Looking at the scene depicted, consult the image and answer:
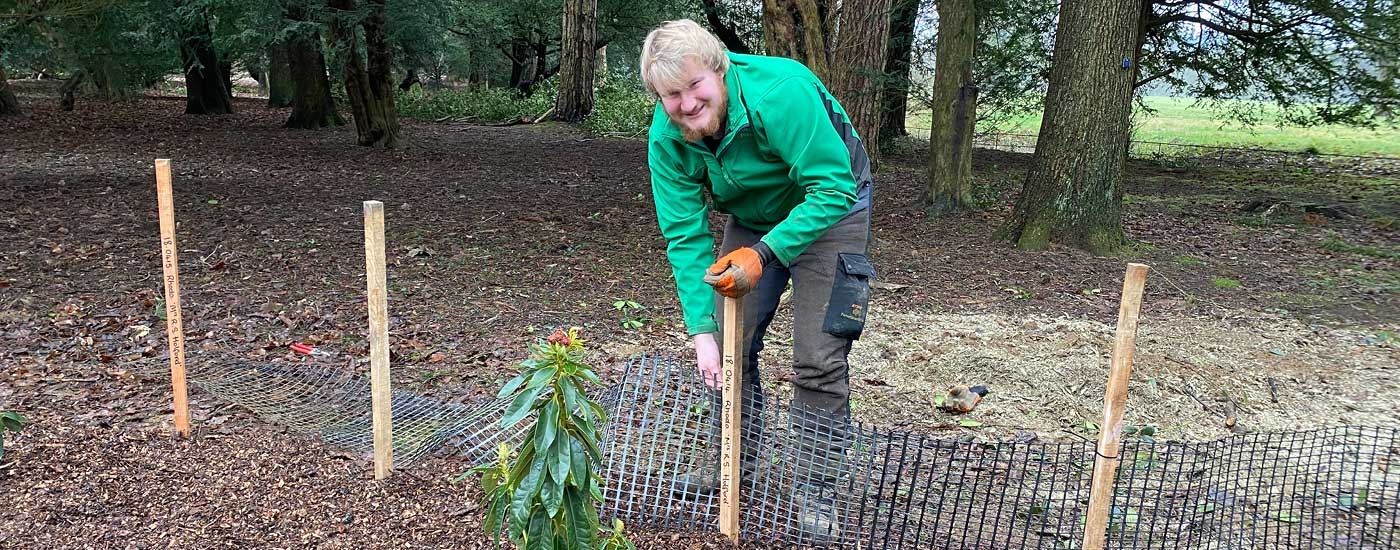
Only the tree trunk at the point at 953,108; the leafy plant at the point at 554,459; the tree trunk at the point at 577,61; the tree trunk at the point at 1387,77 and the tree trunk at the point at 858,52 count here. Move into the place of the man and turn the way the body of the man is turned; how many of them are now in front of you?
1

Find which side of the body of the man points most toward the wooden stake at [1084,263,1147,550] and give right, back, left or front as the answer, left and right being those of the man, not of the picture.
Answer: left

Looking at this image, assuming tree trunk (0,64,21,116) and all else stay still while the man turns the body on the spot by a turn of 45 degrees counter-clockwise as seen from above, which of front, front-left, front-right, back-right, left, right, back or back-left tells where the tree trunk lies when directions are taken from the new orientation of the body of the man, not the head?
back-right

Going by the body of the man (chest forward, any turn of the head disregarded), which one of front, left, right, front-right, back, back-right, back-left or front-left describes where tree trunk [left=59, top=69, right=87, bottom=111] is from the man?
right

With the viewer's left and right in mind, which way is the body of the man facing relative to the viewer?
facing the viewer and to the left of the viewer

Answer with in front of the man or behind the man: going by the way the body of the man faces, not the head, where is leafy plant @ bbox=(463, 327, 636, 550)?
in front

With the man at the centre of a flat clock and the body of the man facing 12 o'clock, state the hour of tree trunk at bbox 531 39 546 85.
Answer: The tree trunk is roughly at 4 o'clock from the man.

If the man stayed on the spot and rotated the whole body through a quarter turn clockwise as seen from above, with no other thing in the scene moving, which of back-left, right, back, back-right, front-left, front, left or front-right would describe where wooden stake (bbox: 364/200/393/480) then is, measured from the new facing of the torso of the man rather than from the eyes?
front-left

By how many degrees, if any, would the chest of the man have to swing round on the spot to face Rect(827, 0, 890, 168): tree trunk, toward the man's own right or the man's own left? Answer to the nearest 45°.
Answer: approximately 135° to the man's own right

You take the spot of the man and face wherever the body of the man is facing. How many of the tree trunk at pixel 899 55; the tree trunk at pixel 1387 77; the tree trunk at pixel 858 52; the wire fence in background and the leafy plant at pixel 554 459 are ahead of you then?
1

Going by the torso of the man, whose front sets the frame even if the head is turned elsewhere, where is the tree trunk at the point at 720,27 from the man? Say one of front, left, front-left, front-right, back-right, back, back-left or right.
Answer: back-right

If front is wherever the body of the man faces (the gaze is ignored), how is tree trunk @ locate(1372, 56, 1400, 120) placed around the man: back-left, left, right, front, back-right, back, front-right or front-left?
back

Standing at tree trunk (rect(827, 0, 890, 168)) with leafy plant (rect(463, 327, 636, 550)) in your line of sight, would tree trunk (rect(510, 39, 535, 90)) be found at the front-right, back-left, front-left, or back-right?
back-right
